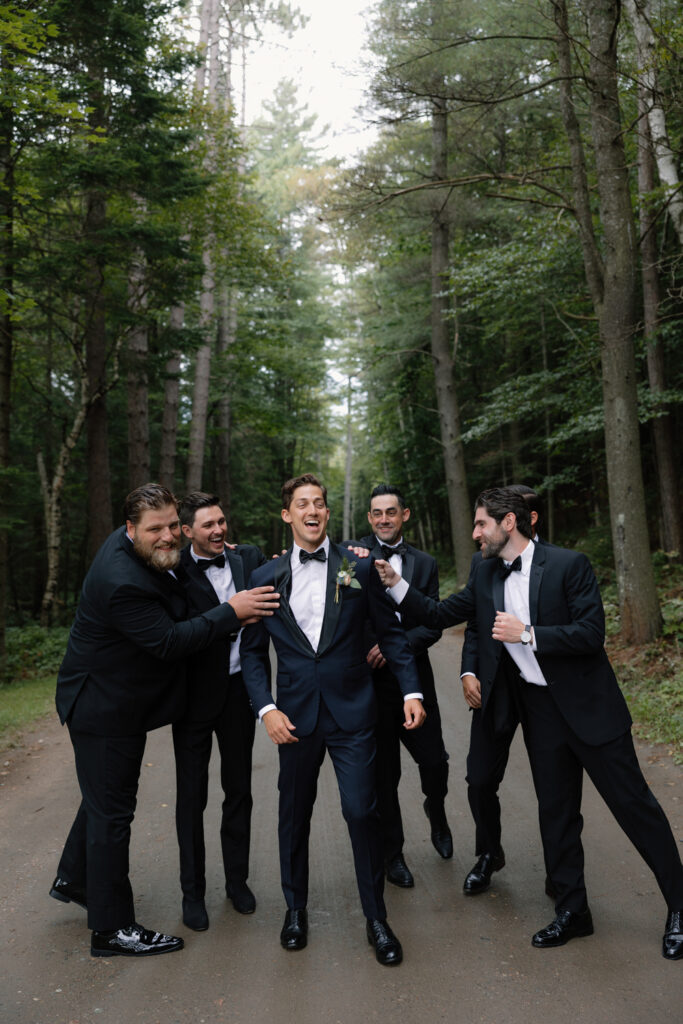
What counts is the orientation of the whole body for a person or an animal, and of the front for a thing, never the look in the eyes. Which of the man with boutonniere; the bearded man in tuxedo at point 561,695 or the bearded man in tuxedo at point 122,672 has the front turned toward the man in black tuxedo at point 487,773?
the bearded man in tuxedo at point 122,672

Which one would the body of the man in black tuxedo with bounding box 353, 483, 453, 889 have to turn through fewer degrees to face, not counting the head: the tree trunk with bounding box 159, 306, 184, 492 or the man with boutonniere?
the man with boutonniere

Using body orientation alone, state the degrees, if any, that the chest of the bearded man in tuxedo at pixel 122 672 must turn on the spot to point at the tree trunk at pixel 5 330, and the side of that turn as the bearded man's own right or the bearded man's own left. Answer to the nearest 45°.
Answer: approximately 90° to the bearded man's own left

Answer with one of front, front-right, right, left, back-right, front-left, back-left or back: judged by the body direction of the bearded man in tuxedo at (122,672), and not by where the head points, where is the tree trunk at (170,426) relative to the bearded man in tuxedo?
left

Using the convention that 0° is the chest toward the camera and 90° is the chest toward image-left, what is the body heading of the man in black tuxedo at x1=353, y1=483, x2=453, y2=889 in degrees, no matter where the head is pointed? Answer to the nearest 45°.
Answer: approximately 0°

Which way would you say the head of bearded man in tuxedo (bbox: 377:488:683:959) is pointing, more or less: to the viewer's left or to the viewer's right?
to the viewer's left

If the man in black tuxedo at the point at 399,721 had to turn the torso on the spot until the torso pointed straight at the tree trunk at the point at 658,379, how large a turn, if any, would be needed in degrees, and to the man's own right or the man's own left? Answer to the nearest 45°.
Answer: approximately 135° to the man's own left

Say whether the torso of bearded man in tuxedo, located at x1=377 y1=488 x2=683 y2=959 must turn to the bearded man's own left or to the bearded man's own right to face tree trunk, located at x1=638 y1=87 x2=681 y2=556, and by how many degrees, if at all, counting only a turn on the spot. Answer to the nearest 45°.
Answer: approximately 135° to the bearded man's own right

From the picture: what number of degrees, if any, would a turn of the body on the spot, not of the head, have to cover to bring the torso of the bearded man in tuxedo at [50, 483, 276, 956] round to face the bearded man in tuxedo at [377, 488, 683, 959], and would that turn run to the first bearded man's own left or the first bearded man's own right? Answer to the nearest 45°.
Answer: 0° — they already face them

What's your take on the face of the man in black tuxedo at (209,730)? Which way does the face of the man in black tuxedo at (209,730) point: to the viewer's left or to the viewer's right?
to the viewer's right

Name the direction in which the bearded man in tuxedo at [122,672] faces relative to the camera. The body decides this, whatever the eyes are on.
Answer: to the viewer's right
